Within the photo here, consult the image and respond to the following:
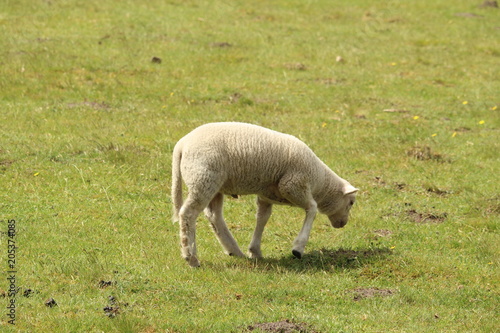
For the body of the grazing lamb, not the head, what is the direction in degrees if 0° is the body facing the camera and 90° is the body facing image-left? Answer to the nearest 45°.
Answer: approximately 270°
